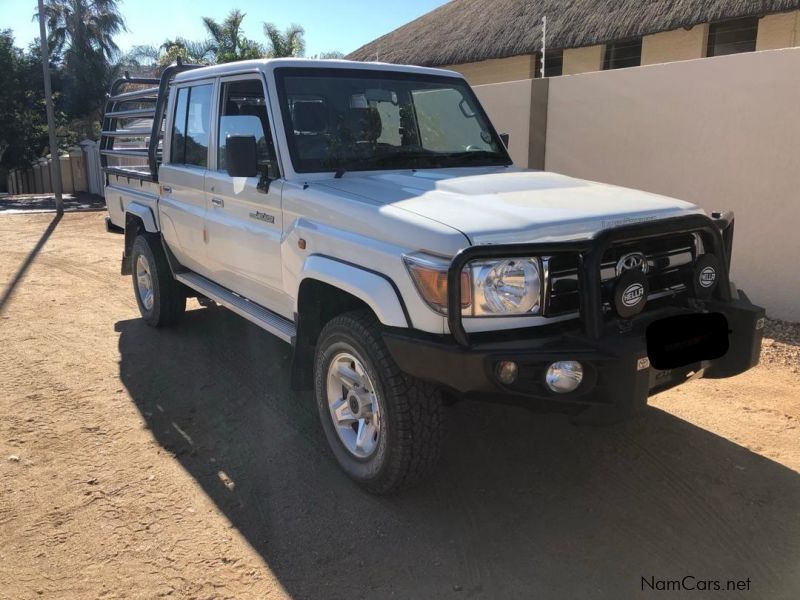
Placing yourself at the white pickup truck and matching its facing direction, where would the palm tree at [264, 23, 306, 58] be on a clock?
The palm tree is roughly at 7 o'clock from the white pickup truck.

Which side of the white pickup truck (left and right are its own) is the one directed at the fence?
back

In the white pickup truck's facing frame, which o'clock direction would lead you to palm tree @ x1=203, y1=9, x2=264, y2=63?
The palm tree is roughly at 7 o'clock from the white pickup truck.

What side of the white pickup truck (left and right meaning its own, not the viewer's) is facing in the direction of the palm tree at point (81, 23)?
back

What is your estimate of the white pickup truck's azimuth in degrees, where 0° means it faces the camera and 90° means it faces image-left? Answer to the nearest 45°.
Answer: approximately 315°
